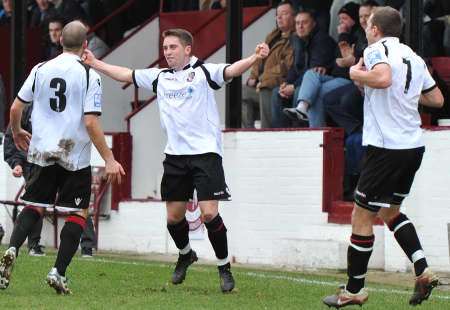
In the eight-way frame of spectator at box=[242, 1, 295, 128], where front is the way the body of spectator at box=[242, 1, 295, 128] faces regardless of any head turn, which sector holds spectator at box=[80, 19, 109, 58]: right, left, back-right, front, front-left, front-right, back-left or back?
right

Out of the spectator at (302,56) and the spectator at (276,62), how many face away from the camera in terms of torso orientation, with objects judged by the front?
0

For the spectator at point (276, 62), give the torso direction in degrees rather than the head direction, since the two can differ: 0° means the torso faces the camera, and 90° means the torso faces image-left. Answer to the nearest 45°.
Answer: approximately 45°

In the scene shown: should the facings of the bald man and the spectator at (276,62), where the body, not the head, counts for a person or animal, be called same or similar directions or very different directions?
very different directions

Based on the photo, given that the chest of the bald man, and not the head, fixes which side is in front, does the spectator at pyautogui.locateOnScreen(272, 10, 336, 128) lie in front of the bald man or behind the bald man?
in front

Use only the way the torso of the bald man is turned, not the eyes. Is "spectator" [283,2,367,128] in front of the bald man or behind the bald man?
in front

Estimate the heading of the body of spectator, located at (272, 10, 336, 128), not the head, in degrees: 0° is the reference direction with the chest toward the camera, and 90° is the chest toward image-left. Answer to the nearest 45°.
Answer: approximately 45°

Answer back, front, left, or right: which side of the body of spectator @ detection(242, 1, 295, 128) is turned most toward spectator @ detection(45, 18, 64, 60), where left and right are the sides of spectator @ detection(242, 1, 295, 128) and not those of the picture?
right

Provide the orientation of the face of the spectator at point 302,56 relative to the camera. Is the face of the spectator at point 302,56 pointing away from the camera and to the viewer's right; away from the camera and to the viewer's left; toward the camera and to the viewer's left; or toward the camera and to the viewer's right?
toward the camera and to the viewer's left
